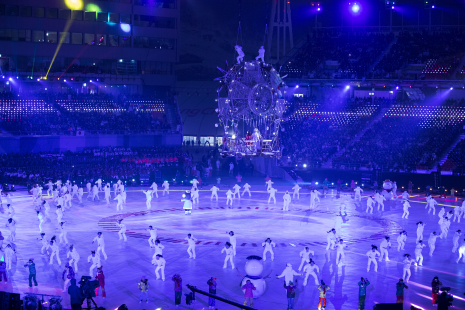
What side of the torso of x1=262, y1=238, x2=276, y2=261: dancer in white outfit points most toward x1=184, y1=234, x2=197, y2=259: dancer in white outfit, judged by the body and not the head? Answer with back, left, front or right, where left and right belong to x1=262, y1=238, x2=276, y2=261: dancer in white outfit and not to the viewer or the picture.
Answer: right

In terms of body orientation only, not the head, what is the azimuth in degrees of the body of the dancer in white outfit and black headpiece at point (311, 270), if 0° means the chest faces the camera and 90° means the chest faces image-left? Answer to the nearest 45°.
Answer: approximately 0°

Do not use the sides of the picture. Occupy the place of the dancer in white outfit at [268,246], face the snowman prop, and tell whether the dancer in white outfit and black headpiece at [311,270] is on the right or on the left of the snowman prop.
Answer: left

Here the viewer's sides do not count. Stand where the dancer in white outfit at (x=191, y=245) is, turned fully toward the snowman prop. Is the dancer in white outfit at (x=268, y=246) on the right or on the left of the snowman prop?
left

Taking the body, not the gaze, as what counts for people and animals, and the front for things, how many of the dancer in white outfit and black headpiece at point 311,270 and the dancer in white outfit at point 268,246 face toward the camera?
2

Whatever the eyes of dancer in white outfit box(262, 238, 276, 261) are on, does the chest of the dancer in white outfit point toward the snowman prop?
yes

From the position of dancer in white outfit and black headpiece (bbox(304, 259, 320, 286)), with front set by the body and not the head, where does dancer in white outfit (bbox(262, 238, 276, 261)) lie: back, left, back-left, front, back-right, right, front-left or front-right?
back-right

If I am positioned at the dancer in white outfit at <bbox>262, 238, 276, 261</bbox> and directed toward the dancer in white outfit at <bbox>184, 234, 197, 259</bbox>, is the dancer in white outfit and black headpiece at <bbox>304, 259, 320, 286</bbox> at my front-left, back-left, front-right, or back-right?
back-left

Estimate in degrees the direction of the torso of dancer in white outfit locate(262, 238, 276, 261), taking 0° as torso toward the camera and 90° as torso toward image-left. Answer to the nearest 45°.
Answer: approximately 0°

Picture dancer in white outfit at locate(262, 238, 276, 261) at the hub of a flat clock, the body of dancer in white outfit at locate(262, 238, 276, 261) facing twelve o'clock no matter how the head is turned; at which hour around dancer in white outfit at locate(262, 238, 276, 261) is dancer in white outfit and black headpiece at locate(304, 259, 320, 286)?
dancer in white outfit and black headpiece at locate(304, 259, 320, 286) is roughly at 11 o'clock from dancer in white outfit at locate(262, 238, 276, 261).
